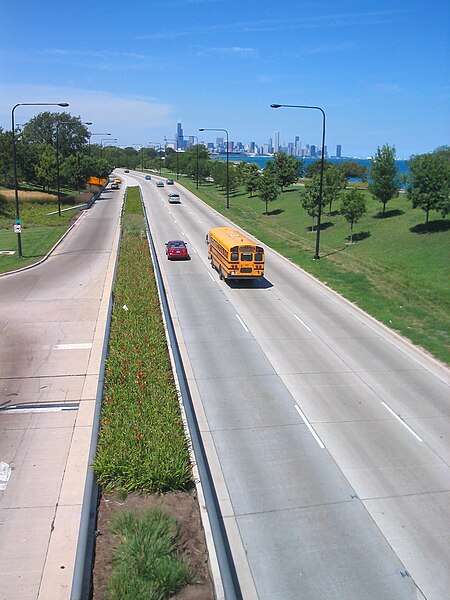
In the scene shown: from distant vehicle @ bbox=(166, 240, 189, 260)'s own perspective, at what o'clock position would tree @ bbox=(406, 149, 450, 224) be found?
The tree is roughly at 3 o'clock from the distant vehicle.

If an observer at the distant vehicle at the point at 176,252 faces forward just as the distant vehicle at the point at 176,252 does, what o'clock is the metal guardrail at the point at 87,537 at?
The metal guardrail is roughly at 6 o'clock from the distant vehicle.

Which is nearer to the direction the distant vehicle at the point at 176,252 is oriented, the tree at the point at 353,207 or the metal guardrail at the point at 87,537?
the tree

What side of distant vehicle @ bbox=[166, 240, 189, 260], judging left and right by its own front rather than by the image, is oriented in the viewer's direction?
back

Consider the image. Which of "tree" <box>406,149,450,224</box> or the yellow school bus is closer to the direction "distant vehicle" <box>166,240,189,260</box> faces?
the tree

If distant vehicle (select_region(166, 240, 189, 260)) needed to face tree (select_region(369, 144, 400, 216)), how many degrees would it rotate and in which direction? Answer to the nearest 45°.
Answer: approximately 45° to its right

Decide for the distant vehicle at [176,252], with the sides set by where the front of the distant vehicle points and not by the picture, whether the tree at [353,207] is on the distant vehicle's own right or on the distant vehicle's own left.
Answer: on the distant vehicle's own right

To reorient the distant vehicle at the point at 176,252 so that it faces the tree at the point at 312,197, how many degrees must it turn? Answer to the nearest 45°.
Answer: approximately 45° to its right

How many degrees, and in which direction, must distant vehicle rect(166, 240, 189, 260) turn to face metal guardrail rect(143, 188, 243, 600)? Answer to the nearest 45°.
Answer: approximately 180°

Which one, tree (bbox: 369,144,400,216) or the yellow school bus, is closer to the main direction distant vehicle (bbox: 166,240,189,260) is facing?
the tree

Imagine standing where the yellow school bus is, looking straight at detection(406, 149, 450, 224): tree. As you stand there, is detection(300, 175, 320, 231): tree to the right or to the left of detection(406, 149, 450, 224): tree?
left

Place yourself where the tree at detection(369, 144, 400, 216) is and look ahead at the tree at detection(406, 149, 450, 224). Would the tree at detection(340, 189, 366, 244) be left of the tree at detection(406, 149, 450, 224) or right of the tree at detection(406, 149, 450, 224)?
right
